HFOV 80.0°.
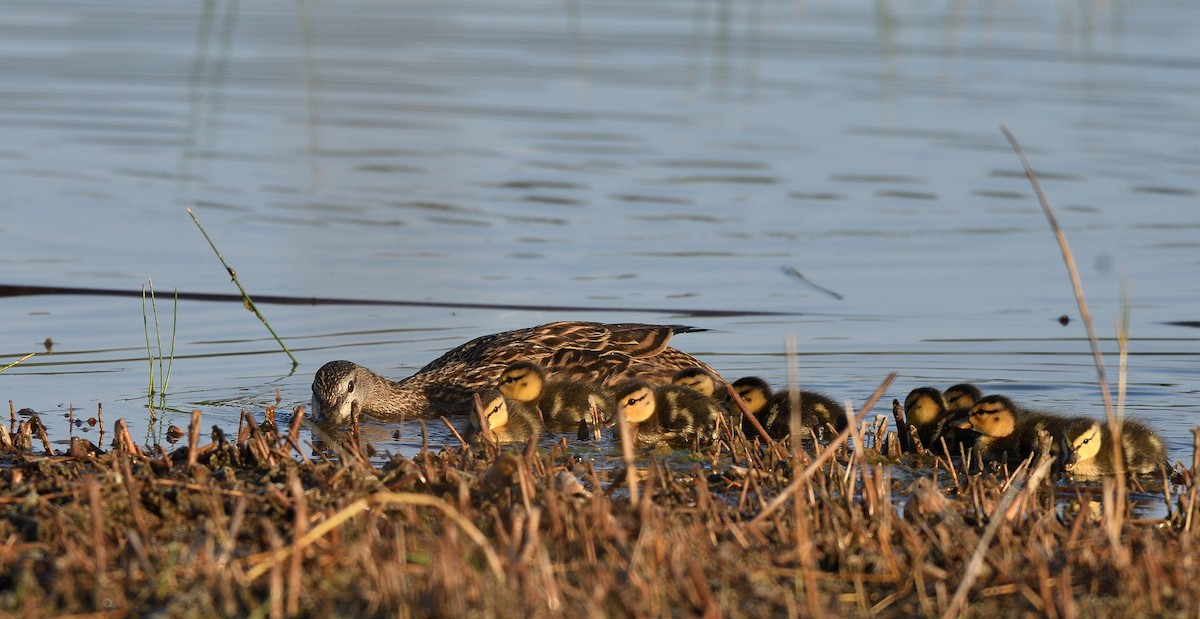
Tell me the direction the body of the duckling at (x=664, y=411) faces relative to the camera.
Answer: to the viewer's left

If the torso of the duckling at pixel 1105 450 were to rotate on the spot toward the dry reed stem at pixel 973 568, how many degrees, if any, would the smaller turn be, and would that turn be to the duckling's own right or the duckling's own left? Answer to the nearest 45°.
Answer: approximately 90° to the duckling's own left

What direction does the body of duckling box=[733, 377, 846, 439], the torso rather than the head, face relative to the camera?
to the viewer's left

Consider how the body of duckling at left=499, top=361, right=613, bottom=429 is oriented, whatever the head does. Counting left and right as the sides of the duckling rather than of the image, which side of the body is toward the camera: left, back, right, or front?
left

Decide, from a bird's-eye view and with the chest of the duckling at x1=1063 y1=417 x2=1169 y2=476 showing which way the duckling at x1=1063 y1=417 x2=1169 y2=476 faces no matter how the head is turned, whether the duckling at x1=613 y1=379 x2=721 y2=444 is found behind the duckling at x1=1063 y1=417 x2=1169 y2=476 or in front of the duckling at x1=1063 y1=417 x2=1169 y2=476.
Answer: in front

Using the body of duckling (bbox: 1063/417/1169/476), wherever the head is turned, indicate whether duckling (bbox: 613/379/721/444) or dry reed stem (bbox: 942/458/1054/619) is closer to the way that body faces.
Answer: the duckling

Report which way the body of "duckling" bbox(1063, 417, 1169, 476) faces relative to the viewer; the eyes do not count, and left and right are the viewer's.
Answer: facing to the left of the viewer

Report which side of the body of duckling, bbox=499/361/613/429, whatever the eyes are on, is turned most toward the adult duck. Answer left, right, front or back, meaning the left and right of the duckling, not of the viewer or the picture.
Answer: right

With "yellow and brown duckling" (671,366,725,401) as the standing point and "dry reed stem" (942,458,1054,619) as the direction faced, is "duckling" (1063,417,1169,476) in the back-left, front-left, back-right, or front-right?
front-left

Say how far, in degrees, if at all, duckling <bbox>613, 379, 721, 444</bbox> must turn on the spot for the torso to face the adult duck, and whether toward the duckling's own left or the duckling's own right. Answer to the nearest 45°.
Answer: approximately 45° to the duckling's own right

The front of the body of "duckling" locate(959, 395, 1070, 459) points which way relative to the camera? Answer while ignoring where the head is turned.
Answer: to the viewer's left

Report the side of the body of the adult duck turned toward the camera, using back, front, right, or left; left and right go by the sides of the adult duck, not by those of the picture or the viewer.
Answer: left

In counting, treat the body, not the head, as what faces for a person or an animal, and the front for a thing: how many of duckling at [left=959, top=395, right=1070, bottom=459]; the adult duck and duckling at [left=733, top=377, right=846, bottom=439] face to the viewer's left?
3
